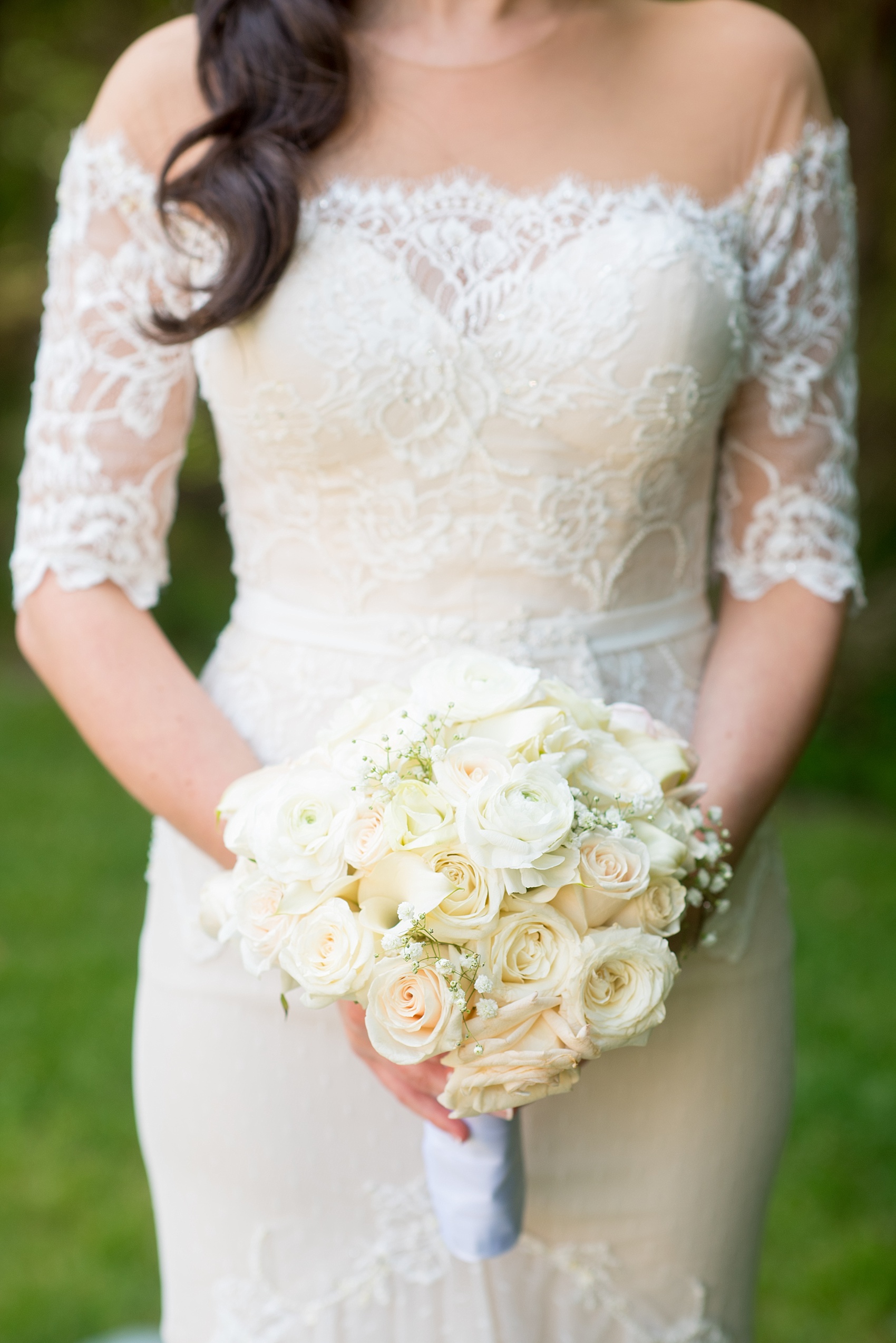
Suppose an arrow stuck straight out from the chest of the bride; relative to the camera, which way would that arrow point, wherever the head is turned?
toward the camera
